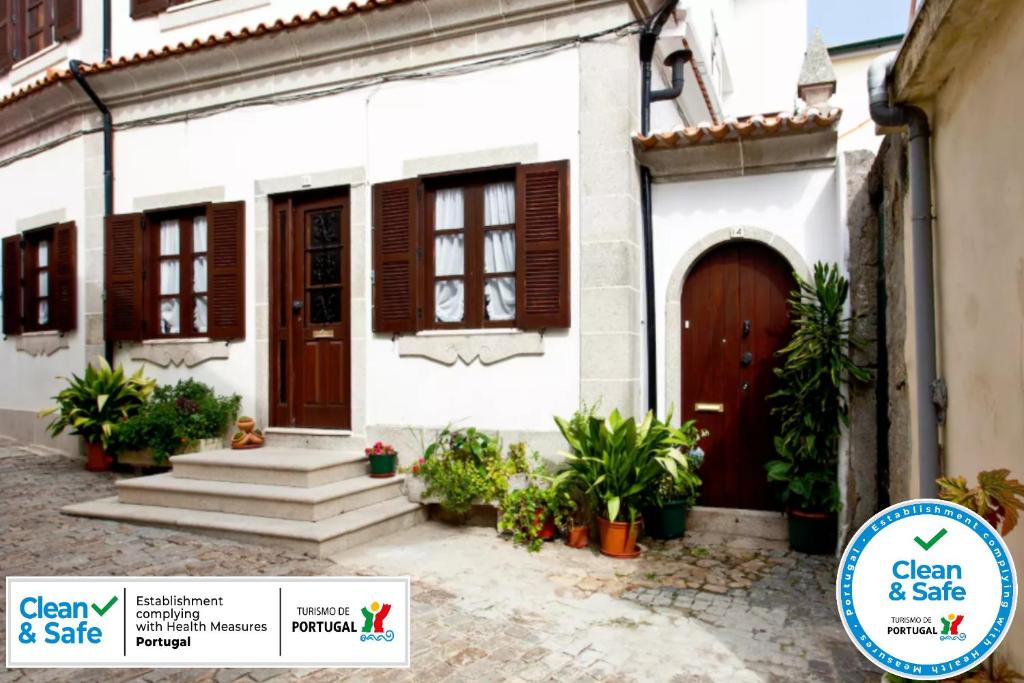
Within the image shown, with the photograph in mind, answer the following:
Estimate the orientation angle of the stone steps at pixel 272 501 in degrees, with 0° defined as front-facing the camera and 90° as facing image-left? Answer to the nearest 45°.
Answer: approximately 45°

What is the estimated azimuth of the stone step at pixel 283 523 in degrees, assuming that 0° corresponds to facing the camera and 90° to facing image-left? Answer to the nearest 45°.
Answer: approximately 45°

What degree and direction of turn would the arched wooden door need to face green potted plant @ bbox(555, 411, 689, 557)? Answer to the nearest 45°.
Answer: approximately 45° to its right

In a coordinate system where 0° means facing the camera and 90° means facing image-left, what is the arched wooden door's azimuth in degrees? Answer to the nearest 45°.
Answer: approximately 0°

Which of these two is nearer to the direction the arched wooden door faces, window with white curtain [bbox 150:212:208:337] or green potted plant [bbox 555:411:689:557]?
the green potted plant

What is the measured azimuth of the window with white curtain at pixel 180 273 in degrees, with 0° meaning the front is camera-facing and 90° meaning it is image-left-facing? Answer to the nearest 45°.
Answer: approximately 45°

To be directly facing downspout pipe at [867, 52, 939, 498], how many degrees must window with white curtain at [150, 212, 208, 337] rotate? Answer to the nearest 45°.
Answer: approximately 90° to its left

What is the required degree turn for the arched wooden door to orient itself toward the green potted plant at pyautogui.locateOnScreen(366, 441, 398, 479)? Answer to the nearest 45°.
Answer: approximately 90° to its right

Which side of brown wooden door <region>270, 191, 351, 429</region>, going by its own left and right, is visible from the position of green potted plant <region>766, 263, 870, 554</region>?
left
